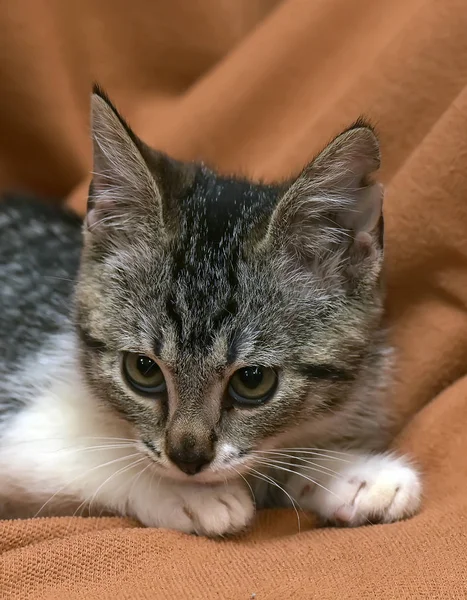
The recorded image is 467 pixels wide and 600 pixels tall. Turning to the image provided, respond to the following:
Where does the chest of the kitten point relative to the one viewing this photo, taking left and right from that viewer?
facing the viewer and to the right of the viewer
